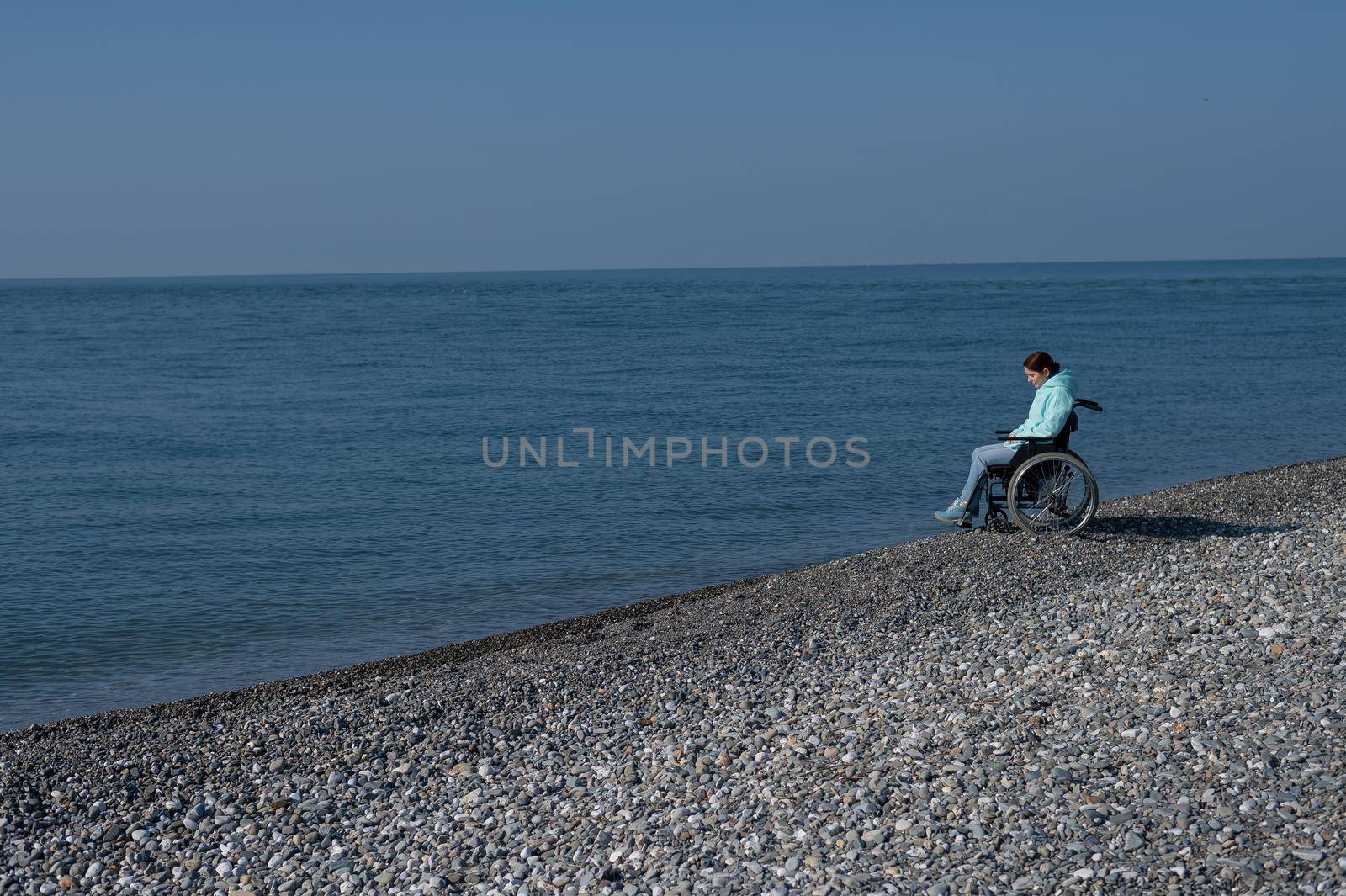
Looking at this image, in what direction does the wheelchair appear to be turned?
to the viewer's left

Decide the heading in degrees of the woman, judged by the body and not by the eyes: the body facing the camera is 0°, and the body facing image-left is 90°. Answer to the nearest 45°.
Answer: approximately 90°

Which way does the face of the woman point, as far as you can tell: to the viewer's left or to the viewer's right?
to the viewer's left
